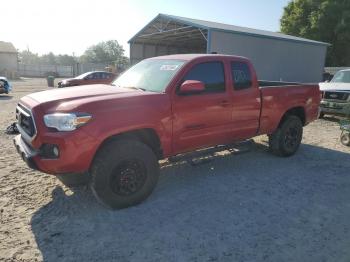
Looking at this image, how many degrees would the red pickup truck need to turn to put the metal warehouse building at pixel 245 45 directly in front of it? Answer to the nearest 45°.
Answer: approximately 135° to its right

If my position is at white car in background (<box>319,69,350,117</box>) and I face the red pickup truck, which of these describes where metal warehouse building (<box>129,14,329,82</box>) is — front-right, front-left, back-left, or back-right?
back-right

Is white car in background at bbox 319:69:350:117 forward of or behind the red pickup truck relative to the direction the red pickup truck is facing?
behind

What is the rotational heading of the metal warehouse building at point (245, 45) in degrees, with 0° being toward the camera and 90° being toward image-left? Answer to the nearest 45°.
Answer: approximately 45°

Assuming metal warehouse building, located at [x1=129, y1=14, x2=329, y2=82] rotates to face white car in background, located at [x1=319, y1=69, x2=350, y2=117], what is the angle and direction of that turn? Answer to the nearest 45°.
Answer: approximately 45° to its left

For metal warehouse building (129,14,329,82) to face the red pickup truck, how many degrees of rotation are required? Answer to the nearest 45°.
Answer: approximately 45° to its left

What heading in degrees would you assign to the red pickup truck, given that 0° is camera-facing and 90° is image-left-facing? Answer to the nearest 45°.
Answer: approximately 45°
